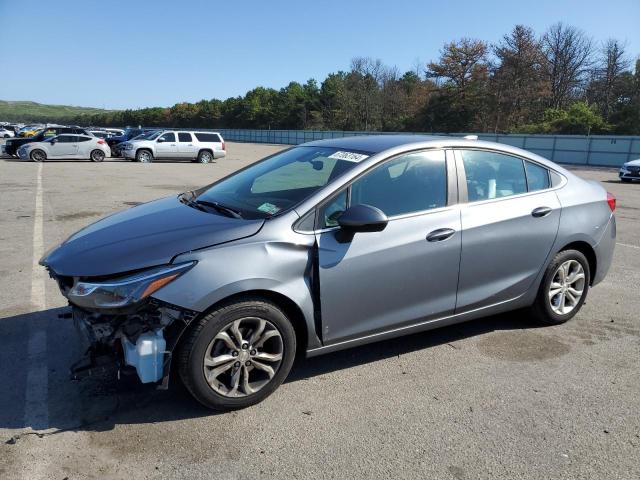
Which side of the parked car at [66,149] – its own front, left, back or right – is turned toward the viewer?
left

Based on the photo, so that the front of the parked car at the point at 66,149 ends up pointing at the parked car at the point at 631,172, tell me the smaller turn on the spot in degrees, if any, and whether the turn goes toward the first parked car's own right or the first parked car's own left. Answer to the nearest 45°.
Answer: approximately 135° to the first parked car's own left

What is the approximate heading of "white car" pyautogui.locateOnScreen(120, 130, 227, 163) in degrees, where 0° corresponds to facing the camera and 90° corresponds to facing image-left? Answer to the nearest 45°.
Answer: approximately 90°

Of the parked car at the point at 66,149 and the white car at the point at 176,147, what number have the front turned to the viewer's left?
2

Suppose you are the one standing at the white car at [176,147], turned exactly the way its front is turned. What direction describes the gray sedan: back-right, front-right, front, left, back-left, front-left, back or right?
left

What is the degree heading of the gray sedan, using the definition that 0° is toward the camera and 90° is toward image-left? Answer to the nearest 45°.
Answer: approximately 45°

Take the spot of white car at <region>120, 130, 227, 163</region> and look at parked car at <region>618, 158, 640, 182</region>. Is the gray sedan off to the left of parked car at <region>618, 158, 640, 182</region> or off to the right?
right

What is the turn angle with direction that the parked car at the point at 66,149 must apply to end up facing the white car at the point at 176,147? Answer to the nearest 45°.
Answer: approximately 180°

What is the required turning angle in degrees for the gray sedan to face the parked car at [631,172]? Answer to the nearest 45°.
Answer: approximately 180°

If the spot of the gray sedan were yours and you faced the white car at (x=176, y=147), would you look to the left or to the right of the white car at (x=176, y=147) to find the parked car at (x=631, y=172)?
right
